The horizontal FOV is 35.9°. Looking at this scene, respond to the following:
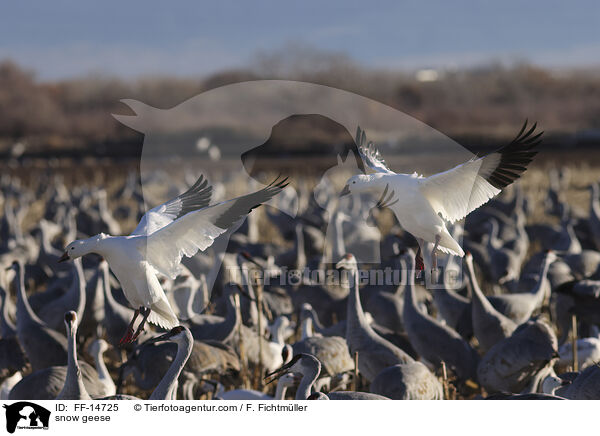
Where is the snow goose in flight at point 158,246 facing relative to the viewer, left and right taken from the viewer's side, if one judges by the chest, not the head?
facing to the left of the viewer

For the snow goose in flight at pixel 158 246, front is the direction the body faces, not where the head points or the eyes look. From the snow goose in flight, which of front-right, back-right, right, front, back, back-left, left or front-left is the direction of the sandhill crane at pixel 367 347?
back-right

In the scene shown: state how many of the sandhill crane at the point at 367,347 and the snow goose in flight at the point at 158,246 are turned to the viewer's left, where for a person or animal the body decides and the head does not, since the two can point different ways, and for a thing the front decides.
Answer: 2

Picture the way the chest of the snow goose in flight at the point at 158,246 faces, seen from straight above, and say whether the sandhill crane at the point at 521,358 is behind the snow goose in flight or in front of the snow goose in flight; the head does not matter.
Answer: behind

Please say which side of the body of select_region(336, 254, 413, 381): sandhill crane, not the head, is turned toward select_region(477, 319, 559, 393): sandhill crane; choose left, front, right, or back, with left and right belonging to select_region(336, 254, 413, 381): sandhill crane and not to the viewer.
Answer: back

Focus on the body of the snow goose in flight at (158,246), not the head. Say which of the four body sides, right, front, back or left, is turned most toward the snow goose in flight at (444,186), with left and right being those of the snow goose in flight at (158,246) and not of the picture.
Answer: back

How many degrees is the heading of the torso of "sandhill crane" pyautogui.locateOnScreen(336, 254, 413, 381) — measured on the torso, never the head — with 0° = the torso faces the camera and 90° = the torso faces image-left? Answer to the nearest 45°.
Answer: approximately 90°
